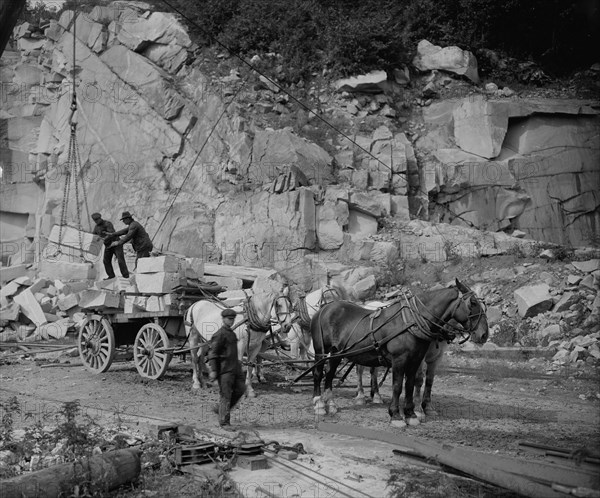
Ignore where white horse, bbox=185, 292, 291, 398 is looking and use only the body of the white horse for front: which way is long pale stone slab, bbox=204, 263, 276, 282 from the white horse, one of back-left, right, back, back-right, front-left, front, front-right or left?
back-left

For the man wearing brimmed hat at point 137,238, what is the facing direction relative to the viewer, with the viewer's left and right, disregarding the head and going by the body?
facing to the left of the viewer

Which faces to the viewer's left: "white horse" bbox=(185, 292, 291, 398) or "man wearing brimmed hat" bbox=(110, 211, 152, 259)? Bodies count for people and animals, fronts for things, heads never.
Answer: the man wearing brimmed hat

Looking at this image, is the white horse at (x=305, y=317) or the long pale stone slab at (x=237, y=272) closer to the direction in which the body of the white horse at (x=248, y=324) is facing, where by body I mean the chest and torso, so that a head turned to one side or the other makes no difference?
the white horse

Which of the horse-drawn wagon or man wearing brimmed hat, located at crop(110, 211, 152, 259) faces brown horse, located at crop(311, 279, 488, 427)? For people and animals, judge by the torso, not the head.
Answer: the horse-drawn wagon

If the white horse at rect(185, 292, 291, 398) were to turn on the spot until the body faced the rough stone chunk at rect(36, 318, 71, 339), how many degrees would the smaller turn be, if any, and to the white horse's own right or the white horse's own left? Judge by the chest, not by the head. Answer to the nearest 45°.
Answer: approximately 180°

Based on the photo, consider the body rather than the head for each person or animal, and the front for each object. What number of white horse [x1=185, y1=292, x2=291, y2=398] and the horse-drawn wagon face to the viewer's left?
0

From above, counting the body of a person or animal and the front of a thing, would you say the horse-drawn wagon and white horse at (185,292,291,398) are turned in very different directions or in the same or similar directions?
same or similar directions

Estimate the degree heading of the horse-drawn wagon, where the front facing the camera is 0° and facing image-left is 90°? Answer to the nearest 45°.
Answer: approximately 315°

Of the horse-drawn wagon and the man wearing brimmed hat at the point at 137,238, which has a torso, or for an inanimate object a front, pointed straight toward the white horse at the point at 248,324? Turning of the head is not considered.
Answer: the horse-drawn wagon

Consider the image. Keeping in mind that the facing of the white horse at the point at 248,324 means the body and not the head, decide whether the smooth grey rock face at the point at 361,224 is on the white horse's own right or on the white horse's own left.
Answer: on the white horse's own left

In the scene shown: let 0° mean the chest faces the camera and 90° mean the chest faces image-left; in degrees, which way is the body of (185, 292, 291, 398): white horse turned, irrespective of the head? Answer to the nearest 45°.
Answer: approximately 315°

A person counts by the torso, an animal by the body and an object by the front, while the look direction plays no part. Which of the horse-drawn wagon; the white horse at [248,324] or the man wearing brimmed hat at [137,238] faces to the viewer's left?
the man wearing brimmed hat

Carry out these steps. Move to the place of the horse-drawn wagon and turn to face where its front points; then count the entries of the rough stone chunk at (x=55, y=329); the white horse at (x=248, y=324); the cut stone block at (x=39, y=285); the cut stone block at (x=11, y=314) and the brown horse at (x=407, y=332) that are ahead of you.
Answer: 2

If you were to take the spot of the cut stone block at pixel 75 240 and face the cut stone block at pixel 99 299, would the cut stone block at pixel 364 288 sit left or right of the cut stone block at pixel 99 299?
left

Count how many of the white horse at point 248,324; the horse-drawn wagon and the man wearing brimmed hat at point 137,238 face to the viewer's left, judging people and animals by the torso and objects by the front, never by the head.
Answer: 1
